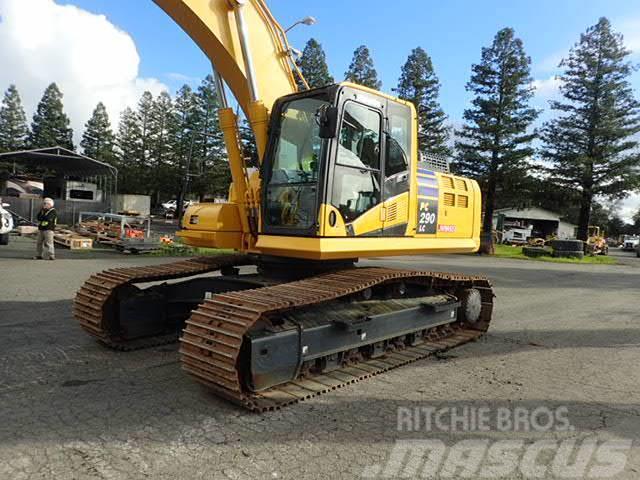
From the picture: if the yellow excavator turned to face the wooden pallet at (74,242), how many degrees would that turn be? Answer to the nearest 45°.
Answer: approximately 90° to its right

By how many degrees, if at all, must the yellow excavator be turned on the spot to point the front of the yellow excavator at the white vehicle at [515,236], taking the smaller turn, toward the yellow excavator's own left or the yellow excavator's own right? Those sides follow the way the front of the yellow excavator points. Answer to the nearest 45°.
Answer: approximately 180°

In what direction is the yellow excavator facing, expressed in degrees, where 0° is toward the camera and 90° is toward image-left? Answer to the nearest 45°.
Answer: approximately 45°

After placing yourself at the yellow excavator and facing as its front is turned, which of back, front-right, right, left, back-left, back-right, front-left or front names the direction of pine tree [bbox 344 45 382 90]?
back-right

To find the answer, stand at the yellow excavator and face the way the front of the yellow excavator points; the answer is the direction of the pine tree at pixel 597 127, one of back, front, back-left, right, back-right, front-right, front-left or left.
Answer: back

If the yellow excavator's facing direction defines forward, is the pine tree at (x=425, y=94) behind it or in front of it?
behind
